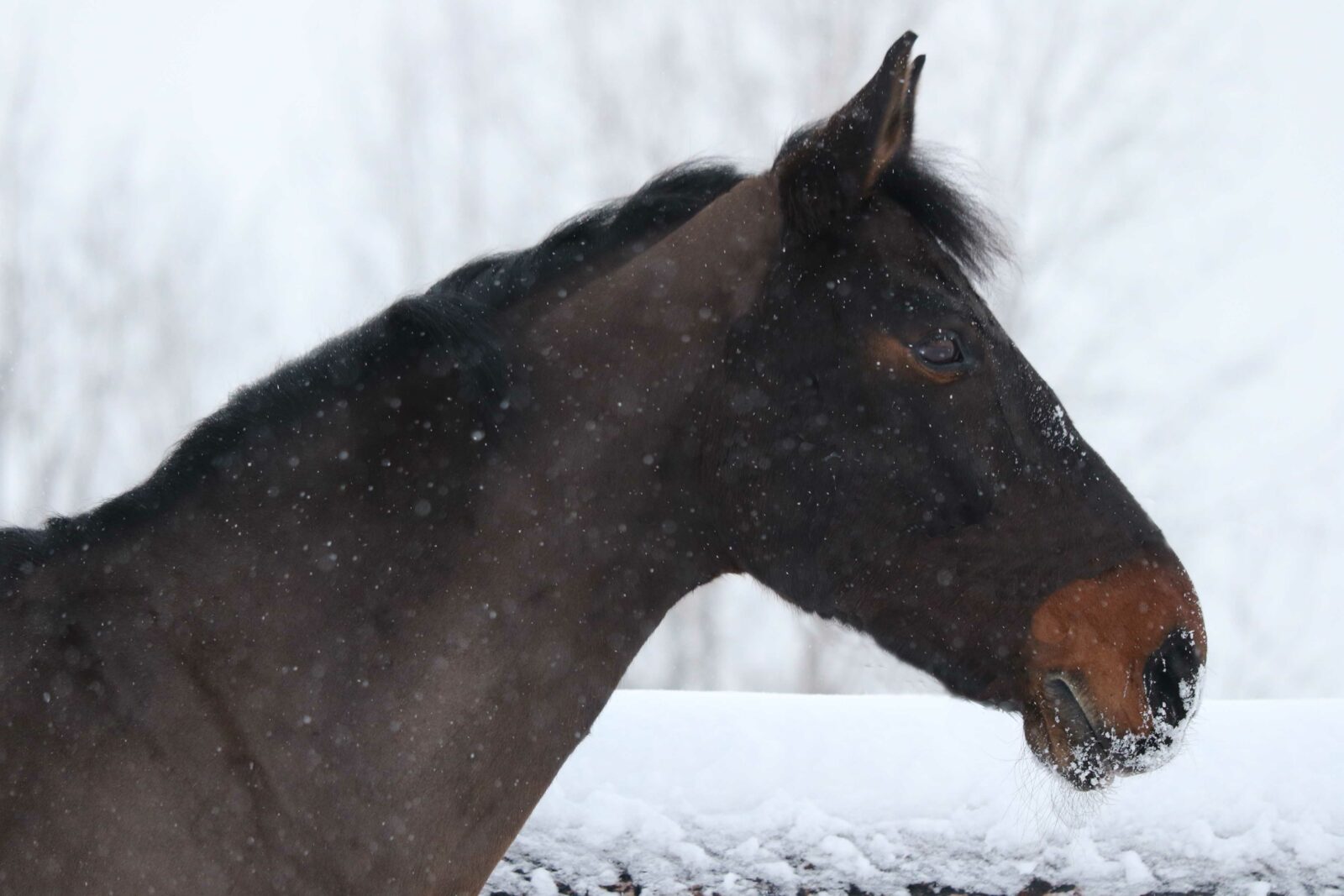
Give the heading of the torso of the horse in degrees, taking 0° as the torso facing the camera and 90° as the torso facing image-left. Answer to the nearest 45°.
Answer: approximately 270°
